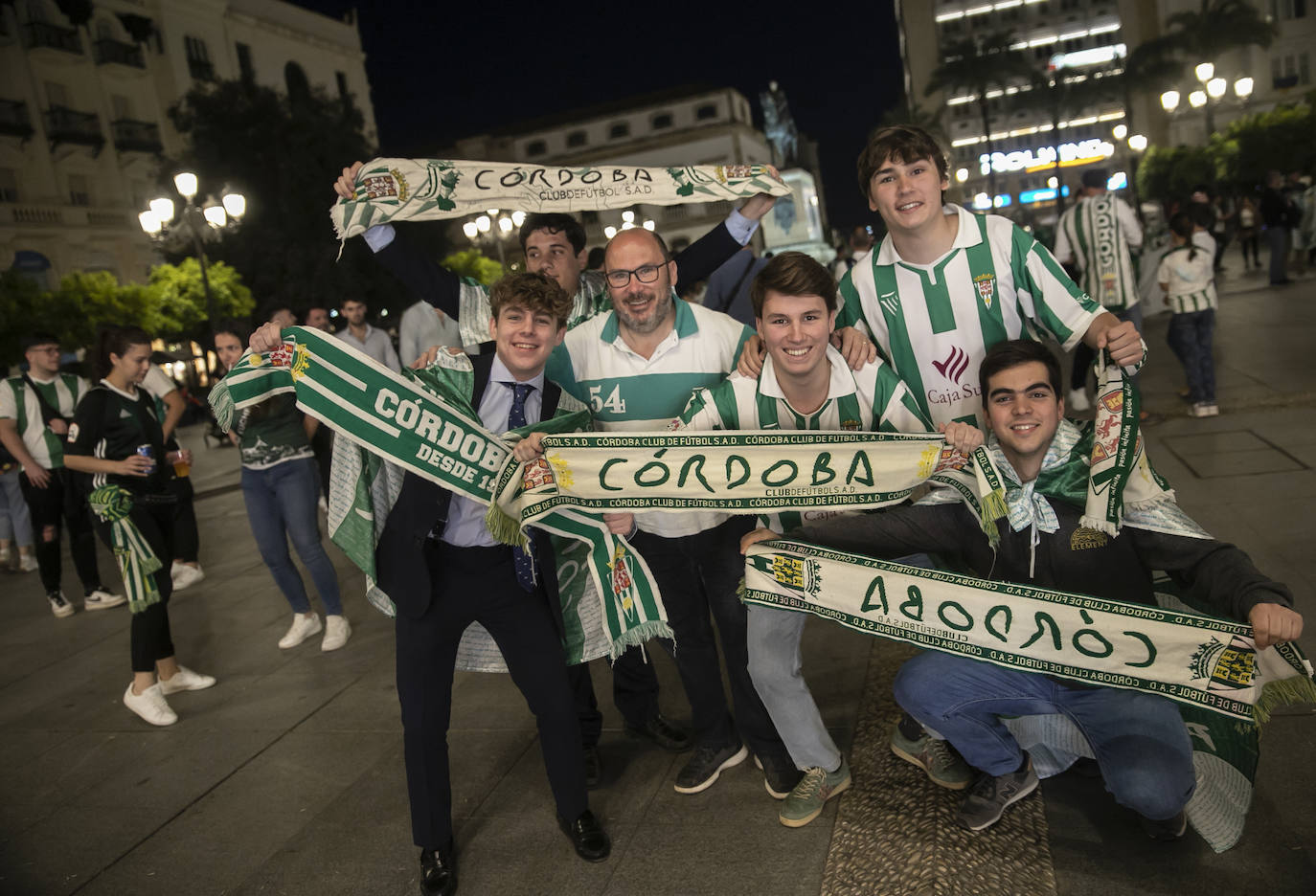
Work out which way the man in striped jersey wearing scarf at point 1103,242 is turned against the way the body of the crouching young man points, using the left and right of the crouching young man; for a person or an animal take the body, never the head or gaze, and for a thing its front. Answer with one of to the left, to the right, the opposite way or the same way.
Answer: the opposite way

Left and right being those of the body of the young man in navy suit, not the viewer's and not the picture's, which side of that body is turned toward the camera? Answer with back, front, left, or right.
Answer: front

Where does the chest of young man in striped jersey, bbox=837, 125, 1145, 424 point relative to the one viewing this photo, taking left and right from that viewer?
facing the viewer

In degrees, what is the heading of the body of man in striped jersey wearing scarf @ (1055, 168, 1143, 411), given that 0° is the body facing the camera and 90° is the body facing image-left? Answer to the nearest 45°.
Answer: approximately 180°

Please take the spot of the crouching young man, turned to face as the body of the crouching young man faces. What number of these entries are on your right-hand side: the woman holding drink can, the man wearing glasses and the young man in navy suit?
3

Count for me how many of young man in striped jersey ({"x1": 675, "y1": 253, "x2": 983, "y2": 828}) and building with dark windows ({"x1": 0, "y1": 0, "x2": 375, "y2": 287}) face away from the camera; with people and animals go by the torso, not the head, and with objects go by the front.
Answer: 0

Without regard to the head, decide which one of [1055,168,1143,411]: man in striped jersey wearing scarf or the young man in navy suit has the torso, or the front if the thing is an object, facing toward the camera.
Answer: the young man in navy suit

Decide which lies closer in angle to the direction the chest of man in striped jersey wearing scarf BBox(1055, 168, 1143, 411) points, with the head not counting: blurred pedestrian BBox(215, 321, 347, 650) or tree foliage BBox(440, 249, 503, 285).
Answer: the tree foliage

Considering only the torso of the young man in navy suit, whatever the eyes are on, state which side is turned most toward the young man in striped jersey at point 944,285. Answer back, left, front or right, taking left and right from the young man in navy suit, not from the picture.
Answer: left

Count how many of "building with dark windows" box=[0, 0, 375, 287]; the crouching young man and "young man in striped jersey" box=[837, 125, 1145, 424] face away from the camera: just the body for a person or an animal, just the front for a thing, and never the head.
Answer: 0

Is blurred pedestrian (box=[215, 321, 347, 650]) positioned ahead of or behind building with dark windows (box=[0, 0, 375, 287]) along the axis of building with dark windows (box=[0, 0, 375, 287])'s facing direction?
ahead

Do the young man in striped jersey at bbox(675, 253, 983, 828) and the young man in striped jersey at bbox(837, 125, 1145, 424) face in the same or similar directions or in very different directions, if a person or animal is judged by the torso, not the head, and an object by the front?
same or similar directions
